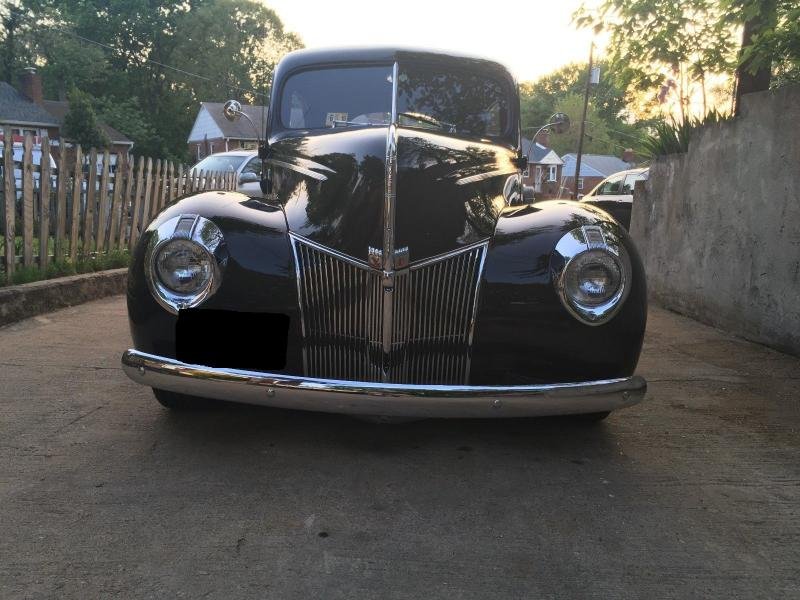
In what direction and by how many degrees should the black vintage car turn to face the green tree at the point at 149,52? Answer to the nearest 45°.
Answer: approximately 180°

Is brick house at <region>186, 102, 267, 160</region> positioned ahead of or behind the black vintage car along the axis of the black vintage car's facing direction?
behind

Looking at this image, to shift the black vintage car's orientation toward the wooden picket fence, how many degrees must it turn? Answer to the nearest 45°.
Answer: approximately 135° to its right

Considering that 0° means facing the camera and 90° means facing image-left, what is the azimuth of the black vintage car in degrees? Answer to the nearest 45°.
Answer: approximately 0°

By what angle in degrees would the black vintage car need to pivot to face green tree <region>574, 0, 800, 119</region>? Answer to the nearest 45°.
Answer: approximately 135° to its left

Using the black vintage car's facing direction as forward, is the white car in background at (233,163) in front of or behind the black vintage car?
behind
